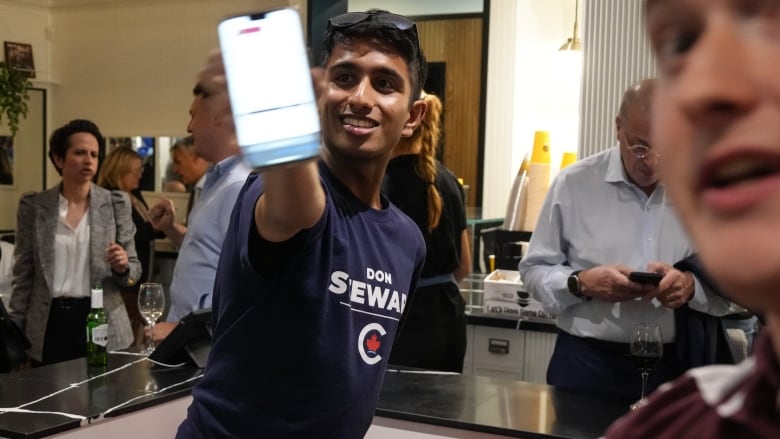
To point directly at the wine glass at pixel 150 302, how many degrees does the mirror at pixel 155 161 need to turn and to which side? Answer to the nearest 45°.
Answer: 0° — it already faces it

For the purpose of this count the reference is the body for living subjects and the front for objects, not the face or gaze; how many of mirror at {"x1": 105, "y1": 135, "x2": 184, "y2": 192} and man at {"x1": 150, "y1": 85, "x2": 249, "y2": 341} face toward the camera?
1

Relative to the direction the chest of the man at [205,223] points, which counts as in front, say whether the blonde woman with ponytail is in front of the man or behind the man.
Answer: behind

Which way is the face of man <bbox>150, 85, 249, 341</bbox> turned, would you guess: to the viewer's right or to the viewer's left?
to the viewer's left

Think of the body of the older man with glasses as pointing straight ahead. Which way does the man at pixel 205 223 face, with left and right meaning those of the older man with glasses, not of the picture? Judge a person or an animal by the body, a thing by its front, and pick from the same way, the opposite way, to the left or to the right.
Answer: to the right

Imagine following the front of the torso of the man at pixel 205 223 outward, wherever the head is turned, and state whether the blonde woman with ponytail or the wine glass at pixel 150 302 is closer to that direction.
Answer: the wine glass

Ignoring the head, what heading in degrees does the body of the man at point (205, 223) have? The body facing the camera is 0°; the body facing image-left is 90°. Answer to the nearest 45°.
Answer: approximately 90°

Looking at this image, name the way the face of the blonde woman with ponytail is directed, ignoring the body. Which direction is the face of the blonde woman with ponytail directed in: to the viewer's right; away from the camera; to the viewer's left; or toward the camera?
away from the camera
